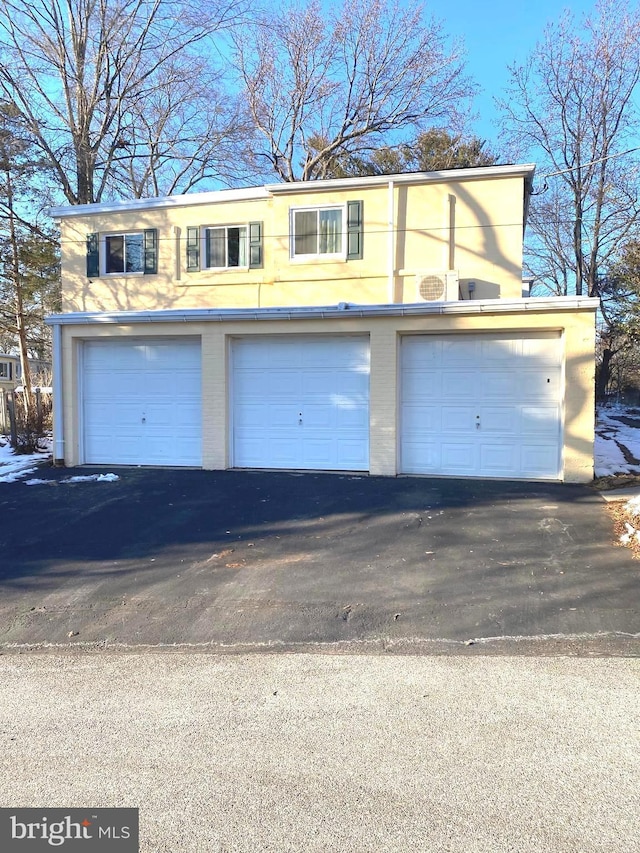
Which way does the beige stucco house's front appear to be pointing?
toward the camera

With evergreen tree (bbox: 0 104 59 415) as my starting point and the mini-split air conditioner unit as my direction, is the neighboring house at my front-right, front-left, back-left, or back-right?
back-left

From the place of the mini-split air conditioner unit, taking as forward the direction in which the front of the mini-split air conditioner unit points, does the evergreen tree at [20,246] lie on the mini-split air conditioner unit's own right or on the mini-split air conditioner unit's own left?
on the mini-split air conditioner unit's own right

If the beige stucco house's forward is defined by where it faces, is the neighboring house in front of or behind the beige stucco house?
behind

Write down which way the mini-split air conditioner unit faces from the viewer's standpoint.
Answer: facing the viewer

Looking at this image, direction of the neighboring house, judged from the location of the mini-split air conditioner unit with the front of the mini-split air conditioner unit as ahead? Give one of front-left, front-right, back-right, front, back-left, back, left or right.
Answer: back-right

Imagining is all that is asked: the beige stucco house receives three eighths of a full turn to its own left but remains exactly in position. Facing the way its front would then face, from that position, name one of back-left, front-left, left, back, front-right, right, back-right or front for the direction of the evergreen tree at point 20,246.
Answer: left
